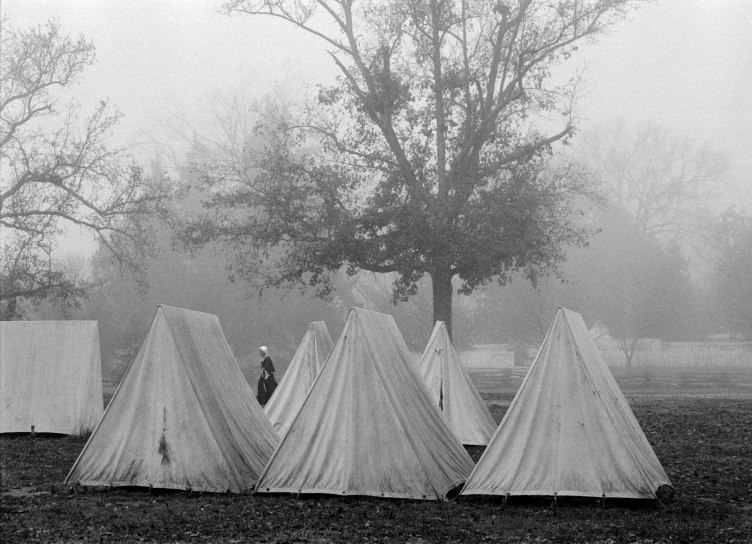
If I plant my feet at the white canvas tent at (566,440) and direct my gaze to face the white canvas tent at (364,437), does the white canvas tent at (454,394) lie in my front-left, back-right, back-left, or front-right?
front-right

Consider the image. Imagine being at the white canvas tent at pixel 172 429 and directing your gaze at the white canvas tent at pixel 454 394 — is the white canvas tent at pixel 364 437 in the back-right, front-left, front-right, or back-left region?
front-right

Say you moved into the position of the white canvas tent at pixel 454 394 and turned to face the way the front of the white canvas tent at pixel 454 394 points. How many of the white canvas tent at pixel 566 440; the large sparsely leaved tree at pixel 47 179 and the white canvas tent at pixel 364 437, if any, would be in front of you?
2

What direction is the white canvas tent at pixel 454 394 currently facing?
toward the camera

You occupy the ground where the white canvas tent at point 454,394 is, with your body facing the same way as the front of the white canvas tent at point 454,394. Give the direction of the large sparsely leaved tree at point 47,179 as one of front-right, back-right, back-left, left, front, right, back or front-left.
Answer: back-right

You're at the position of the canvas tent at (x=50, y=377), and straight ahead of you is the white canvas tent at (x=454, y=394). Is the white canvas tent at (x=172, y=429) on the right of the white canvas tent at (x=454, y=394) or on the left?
right

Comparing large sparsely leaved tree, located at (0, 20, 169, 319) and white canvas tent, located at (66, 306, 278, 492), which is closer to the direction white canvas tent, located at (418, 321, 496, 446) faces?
the white canvas tent

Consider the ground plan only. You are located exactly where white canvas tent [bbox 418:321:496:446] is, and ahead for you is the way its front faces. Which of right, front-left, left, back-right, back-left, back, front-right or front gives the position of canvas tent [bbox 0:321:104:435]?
right

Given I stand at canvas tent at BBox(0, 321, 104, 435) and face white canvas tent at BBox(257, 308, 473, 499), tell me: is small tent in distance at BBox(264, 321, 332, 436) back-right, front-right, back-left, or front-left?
front-left

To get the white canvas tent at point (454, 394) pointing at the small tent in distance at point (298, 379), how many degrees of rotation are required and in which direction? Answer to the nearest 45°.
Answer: approximately 90° to its right

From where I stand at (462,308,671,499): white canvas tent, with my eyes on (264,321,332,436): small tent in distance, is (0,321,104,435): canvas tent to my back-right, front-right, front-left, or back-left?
front-left
